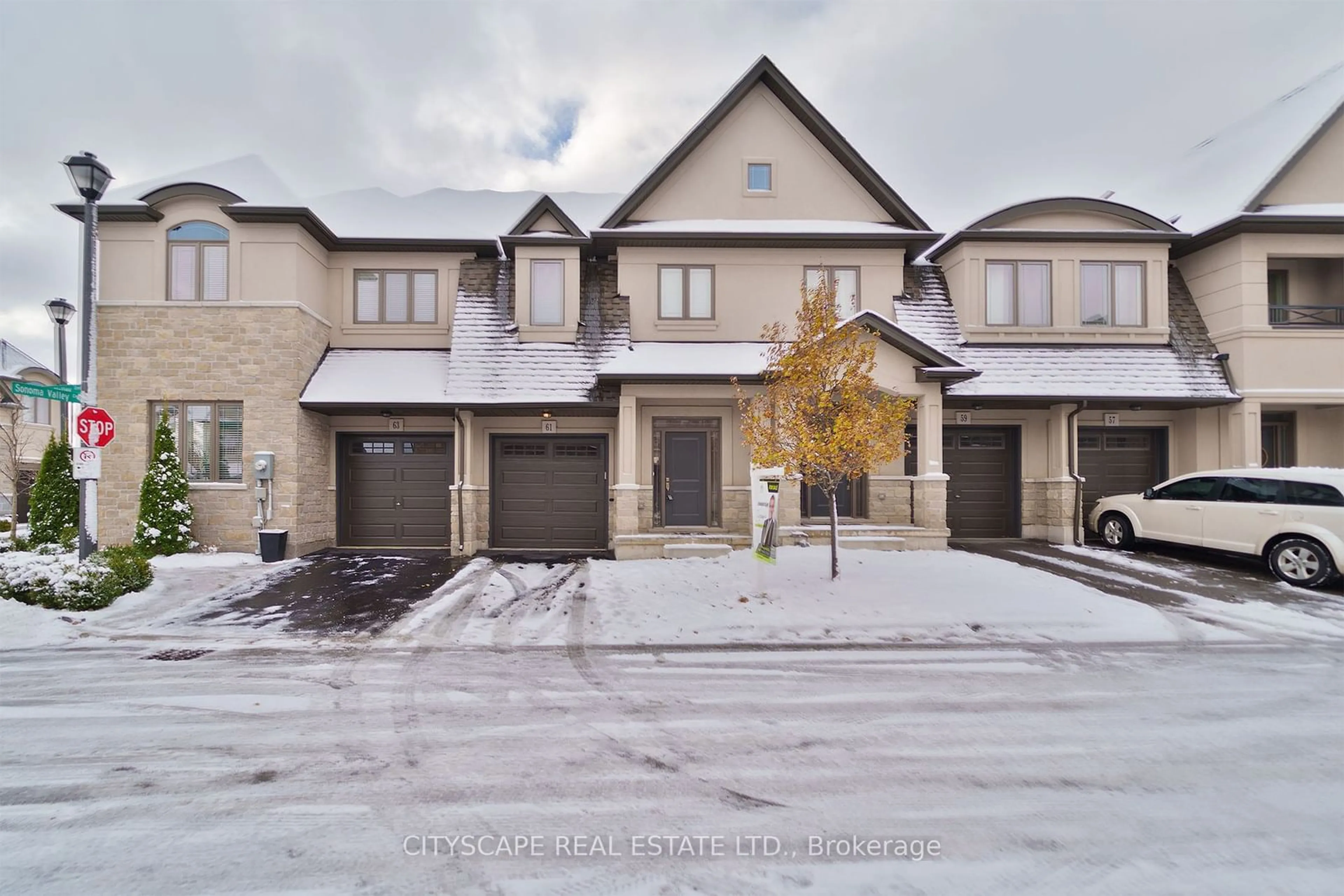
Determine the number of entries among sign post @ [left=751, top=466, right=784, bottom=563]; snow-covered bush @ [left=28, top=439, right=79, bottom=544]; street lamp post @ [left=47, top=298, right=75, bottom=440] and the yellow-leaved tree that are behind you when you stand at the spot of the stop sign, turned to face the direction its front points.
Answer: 2

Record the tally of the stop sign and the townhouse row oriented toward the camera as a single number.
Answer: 2

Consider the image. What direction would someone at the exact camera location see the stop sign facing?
facing the viewer

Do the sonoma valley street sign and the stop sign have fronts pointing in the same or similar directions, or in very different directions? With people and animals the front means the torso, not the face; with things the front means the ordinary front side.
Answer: same or similar directions

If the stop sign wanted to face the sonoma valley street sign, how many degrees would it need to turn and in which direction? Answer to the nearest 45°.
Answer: approximately 45° to its right

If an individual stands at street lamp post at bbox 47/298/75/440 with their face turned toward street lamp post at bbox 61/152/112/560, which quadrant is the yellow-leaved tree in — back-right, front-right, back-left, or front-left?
front-left

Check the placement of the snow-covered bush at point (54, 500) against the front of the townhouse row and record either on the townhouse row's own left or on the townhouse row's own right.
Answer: on the townhouse row's own right

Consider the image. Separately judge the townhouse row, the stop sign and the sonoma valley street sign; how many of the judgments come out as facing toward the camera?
3

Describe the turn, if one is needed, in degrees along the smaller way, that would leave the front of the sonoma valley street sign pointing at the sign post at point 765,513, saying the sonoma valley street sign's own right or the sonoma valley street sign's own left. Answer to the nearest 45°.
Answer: approximately 45° to the sonoma valley street sign's own left

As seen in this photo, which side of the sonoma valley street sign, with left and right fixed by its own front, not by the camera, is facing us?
front

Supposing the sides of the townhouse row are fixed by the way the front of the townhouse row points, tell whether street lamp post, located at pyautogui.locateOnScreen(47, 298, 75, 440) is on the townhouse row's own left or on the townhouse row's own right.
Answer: on the townhouse row's own right

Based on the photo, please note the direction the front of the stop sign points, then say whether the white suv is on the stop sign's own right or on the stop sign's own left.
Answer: on the stop sign's own left
